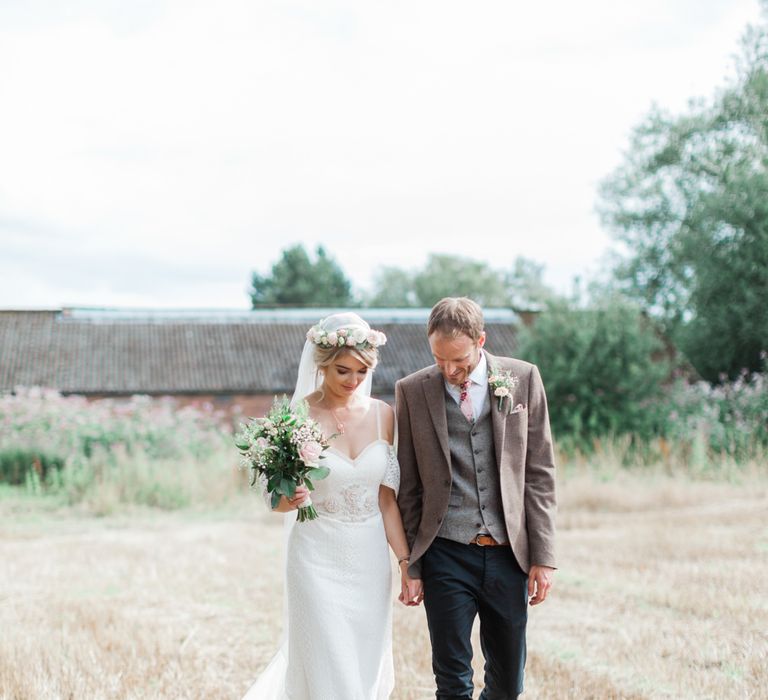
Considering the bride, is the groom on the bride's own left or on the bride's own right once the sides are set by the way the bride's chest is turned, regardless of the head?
on the bride's own left

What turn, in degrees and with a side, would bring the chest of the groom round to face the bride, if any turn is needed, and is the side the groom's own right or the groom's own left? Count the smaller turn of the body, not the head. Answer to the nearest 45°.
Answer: approximately 90° to the groom's own right

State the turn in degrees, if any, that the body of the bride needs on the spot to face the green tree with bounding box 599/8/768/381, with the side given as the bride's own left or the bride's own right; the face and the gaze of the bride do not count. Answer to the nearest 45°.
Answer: approximately 135° to the bride's own left

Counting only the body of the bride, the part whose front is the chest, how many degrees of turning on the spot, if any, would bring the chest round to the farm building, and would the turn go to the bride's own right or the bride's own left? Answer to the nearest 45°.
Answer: approximately 180°

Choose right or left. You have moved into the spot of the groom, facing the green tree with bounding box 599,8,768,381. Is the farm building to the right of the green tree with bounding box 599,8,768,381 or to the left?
left

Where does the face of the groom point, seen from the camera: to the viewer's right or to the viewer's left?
to the viewer's left

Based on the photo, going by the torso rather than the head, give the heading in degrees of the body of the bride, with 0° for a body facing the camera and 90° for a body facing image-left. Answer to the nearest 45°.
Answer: approximately 0°

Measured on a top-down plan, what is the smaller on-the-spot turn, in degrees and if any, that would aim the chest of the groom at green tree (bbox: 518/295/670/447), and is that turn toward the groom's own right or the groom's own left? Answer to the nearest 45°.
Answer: approximately 180°

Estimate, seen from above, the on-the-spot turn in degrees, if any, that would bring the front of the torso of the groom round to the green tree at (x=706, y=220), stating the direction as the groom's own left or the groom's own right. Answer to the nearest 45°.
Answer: approximately 180°

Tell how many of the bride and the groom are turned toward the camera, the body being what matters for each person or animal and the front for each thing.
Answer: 2

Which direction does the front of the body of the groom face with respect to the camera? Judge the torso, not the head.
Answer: toward the camera

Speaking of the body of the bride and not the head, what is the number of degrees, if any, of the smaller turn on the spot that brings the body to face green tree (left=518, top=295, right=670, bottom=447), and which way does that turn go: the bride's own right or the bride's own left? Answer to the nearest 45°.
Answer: approximately 180°
